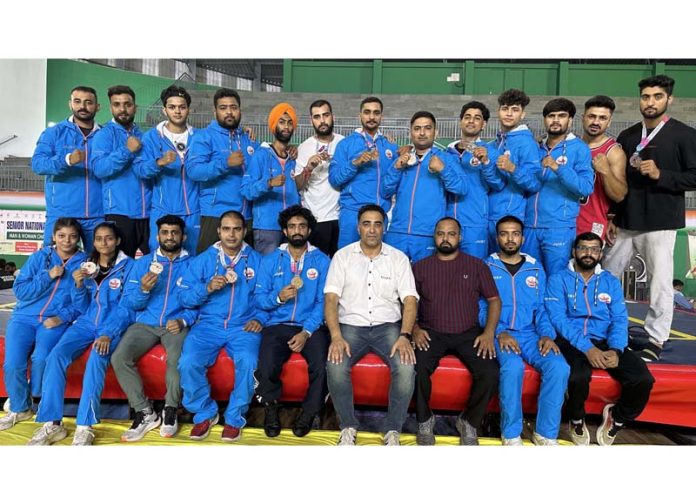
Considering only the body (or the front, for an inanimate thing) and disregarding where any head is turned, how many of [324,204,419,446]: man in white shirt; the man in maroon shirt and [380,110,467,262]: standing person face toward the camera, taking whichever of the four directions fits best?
3

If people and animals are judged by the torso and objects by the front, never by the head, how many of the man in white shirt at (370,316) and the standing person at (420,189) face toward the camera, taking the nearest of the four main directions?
2

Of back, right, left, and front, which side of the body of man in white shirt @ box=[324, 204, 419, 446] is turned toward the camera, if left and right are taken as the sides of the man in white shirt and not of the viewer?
front

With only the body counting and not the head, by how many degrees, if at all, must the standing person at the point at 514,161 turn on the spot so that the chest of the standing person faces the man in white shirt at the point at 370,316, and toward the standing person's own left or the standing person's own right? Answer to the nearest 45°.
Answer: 0° — they already face them

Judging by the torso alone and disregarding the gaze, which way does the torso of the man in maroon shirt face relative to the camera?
toward the camera

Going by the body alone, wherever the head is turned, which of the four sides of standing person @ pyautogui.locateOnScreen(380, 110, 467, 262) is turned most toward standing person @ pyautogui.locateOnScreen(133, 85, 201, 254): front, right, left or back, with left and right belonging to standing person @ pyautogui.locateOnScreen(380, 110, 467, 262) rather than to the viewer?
right

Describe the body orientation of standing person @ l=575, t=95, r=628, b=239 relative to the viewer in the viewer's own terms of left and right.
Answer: facing the viewer and to the left of the viewer

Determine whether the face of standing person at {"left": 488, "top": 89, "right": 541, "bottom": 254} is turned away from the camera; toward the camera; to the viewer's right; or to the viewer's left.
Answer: toward the camera

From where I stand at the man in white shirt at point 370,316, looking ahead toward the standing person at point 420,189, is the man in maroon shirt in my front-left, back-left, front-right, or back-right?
front-right

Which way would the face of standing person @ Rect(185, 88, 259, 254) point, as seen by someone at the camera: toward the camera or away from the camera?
toward the camera

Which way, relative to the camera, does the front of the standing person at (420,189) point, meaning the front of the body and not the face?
toward the camera

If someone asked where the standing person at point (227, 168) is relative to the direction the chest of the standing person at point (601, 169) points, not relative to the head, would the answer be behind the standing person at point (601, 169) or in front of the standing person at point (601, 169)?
in front

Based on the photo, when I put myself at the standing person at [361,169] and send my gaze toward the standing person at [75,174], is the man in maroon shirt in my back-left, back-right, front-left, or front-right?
back-left

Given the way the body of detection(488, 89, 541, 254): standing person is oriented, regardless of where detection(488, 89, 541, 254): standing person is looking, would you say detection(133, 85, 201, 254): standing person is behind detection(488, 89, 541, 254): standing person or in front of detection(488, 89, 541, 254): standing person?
in front

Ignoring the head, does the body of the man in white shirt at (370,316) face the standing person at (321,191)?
no

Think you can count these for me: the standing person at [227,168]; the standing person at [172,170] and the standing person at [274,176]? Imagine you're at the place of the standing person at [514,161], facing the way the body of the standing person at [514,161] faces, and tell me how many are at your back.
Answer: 0
